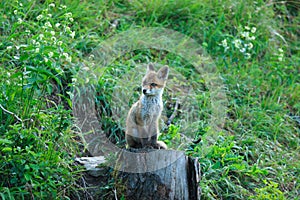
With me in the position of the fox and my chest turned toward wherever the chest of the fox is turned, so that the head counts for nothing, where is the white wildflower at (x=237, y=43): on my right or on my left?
on my left

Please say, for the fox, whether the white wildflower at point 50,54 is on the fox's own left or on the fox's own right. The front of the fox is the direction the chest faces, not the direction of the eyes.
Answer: on the fox's own right

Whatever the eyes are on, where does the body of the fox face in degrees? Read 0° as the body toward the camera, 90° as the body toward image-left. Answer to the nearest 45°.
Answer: approximately 315°
